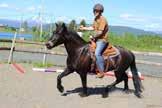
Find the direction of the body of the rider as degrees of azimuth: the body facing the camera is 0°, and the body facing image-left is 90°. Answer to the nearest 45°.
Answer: approximately 90°

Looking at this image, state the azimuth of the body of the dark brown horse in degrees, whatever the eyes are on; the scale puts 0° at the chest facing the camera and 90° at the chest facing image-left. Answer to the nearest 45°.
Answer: approximately 90°

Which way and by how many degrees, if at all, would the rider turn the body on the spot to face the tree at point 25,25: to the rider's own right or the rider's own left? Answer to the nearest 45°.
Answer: approximately 90° to the rider's own right
